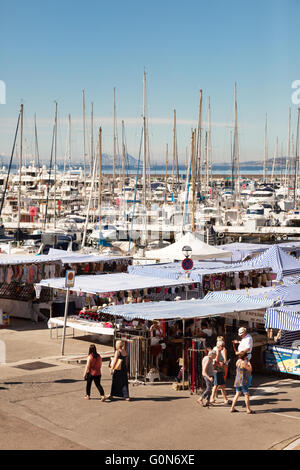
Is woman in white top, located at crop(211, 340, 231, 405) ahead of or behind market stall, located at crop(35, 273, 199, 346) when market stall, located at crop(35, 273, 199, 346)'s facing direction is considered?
ahead

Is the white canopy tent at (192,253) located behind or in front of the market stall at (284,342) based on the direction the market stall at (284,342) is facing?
behind

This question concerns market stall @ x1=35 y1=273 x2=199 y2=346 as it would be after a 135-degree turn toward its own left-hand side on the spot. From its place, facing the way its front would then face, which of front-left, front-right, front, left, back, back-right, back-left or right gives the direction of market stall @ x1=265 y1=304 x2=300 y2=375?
right

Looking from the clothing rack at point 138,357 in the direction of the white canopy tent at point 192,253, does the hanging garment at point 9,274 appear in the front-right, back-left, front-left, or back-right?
front-left

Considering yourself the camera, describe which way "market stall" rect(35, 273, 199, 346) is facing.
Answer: facing the viewer

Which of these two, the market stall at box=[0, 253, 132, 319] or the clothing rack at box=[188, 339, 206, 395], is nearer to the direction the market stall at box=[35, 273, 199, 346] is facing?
the clothing rack
